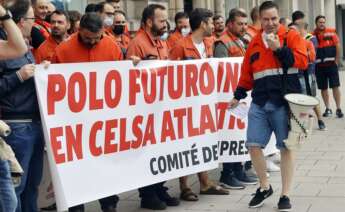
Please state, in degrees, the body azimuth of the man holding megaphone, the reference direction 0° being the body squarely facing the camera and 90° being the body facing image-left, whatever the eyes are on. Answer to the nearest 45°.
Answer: approximately 0°

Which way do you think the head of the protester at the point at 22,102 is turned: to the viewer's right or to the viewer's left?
to the viewer's right

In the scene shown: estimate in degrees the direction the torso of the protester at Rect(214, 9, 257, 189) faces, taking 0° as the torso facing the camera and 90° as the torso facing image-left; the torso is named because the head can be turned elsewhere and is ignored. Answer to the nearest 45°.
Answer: approximately 315°

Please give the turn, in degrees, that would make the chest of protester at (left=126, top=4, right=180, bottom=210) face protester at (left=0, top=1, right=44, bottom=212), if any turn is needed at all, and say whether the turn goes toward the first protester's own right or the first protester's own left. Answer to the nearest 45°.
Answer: approximately 90° to the first protester's own right

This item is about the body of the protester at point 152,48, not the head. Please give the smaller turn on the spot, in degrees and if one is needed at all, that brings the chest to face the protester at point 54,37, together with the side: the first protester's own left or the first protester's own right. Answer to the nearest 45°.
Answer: approximately 135° to the first protester's own right

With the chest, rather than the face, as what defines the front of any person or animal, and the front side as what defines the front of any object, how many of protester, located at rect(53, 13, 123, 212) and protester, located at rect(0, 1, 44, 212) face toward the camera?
1

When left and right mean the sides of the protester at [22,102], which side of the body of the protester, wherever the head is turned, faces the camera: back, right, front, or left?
right

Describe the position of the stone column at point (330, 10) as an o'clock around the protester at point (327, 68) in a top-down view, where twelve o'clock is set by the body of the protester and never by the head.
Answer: The stone column is roughly at 6 o'clock from the protester.

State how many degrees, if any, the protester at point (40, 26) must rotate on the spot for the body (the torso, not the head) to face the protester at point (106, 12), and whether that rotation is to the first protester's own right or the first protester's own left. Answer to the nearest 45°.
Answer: approximately 90° to the first protester's own left

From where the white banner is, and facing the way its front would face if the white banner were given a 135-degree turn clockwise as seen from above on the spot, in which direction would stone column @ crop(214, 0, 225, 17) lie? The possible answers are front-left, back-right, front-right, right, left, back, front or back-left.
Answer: right

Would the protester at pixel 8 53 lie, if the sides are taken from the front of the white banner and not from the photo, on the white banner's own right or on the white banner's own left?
on the white banner's own right

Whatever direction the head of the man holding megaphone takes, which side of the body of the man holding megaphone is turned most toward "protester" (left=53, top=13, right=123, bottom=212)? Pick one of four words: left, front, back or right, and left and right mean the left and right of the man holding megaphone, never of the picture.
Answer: right

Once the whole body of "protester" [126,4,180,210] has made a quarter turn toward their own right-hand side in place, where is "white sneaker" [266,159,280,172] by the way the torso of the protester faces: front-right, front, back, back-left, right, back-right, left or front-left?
back

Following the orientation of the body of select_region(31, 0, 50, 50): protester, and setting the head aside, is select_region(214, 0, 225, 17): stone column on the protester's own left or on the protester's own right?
on the protester's own left

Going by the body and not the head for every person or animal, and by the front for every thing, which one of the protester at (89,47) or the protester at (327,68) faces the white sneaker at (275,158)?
the protester at (327,68)

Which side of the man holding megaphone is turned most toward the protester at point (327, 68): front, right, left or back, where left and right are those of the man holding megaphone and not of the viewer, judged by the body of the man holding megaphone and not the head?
back
